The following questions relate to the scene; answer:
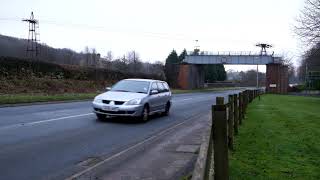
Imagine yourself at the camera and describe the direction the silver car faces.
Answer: facing the viewer and to the left of the viewer

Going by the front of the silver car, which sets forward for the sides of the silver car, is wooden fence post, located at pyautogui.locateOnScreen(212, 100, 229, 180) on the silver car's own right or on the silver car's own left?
on the silver car's own left
